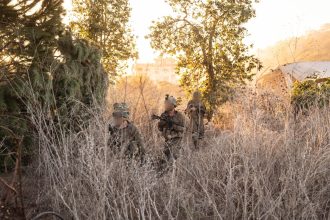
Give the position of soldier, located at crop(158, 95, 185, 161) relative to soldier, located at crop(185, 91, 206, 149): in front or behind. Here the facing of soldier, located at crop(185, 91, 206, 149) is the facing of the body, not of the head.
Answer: in front

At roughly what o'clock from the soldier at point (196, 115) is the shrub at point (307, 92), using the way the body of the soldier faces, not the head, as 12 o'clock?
The shrub is roughly at 8 o'clock from the soldier.

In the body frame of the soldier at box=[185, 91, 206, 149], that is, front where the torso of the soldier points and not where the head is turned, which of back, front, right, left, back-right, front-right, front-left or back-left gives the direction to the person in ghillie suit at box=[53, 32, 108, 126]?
front-right

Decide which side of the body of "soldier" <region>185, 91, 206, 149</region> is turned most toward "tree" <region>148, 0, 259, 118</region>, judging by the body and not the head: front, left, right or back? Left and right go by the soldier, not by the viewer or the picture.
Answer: back

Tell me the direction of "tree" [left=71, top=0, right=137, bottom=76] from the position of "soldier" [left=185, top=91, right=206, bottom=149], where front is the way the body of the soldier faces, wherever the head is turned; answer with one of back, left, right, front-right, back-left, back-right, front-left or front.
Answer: back-right

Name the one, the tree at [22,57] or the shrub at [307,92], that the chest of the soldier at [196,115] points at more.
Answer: the tree

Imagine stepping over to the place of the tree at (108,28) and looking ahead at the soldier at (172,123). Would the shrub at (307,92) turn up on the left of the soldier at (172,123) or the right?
left

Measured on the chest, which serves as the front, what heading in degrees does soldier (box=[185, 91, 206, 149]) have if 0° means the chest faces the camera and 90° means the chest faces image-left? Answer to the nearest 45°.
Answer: approximately 0°

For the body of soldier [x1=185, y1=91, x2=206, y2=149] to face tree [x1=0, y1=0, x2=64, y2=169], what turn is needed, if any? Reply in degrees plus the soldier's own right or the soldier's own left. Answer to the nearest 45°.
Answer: approximately 45° to the soldier's own right
